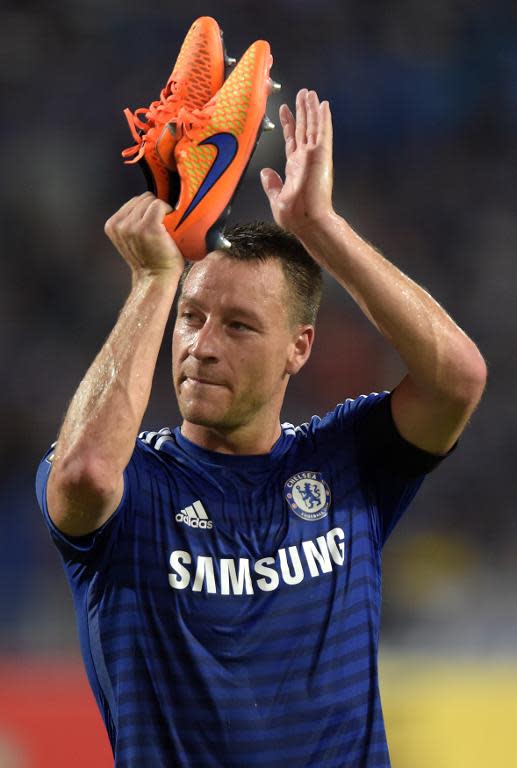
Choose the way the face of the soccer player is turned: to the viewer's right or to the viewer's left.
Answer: to the viewer's left

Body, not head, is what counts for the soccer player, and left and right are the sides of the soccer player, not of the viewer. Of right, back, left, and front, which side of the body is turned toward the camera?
front
